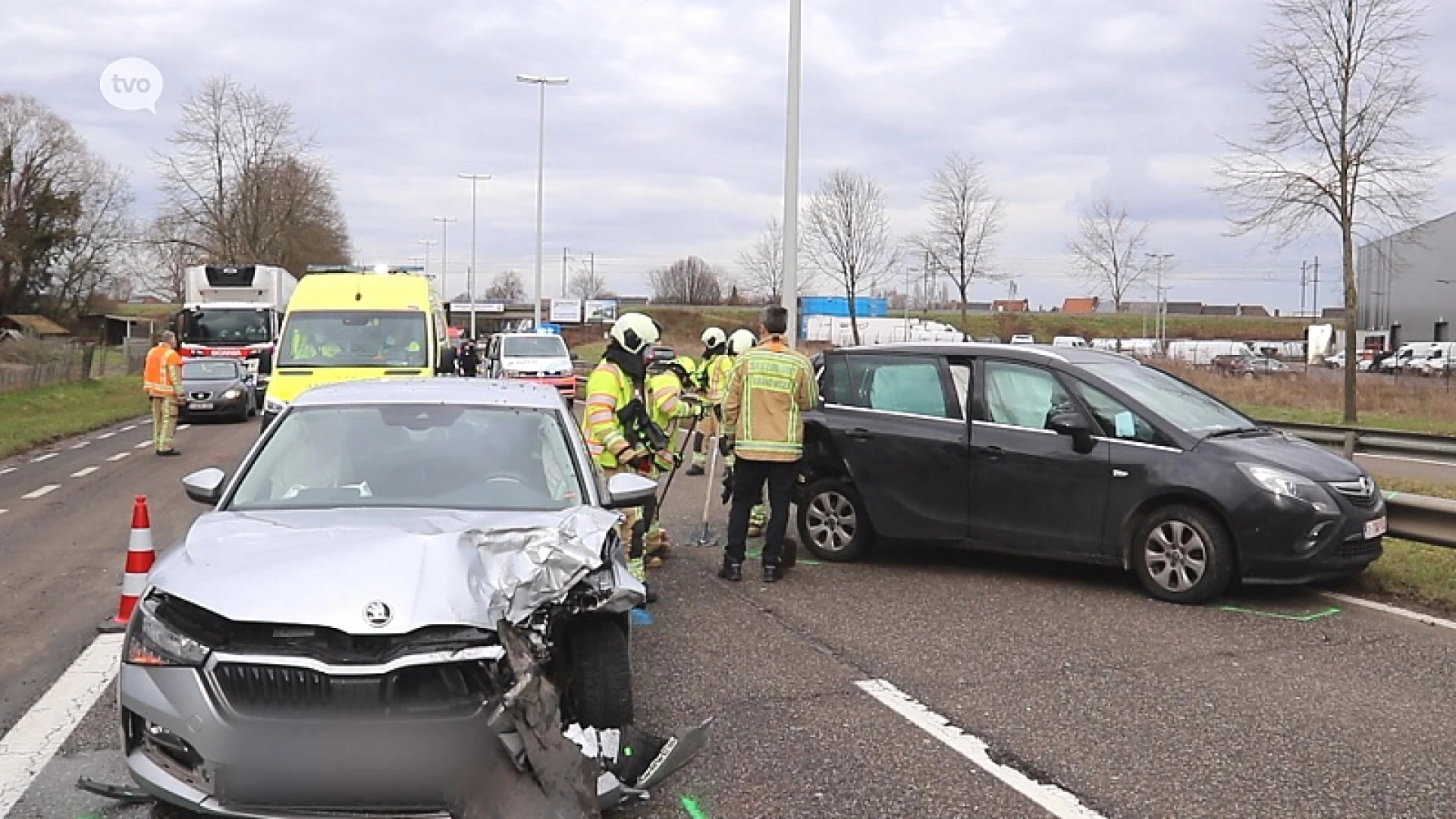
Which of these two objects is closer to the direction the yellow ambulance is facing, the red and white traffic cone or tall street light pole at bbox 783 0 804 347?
the red and white traffic cone

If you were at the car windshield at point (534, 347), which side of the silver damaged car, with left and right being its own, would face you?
back

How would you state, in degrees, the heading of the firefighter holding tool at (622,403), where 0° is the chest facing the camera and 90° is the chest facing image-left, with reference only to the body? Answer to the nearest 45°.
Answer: approximately 270°

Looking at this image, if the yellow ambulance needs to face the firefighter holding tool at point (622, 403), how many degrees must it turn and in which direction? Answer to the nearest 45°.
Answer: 0° — it already faces them

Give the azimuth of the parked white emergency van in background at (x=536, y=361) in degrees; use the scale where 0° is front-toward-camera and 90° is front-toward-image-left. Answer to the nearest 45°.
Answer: approximately 0°

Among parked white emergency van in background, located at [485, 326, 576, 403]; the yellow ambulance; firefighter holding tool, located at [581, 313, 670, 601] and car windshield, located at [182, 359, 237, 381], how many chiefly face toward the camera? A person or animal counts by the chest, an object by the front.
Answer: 3

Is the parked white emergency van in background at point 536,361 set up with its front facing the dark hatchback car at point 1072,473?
yes

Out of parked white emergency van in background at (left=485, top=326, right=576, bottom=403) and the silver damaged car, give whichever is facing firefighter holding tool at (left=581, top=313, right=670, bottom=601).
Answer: the parked white emergency van in background

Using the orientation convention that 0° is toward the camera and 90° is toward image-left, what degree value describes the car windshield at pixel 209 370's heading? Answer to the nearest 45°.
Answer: approximately 0°

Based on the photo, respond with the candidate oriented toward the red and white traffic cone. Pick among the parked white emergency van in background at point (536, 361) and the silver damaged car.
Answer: the parked white emergency van in background
